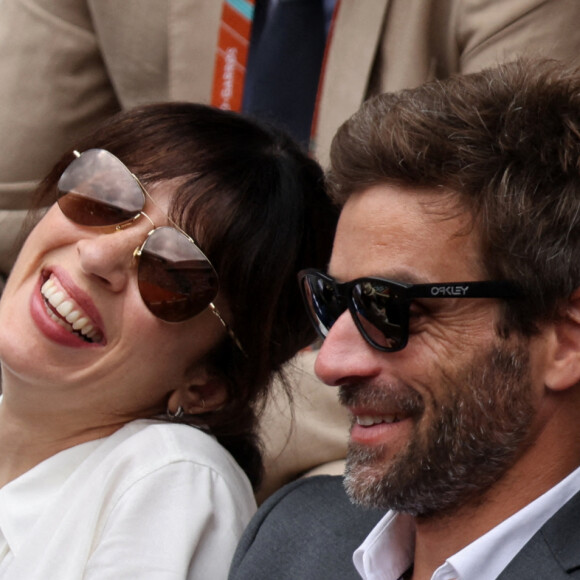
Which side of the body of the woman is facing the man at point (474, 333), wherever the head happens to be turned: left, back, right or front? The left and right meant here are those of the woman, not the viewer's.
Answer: left

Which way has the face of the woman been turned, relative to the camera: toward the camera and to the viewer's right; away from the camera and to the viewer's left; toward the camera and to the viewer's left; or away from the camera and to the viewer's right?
toward the camera and to the viewer's left

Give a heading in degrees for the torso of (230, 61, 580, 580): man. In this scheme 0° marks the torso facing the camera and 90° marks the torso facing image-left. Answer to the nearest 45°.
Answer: approximately 45°

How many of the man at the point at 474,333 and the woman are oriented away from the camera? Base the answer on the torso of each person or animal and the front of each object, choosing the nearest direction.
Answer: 0

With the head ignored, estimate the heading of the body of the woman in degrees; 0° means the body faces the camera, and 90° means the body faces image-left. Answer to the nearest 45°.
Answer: approximately 45°
